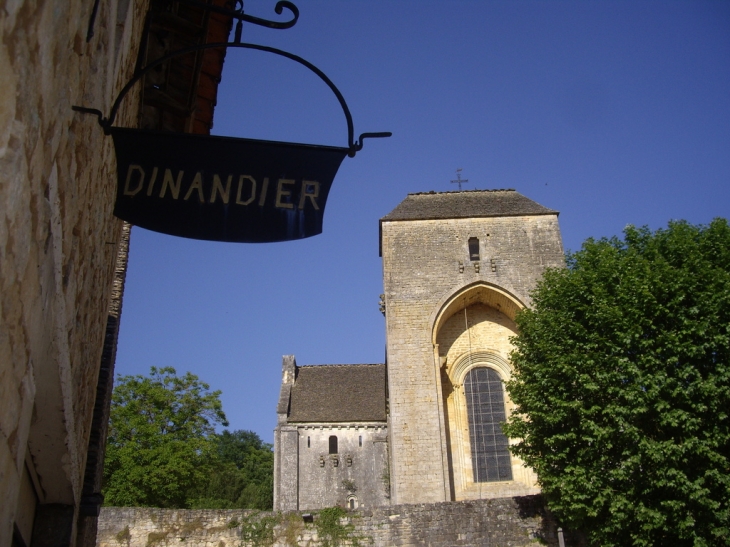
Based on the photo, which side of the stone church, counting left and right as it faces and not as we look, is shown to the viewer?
front

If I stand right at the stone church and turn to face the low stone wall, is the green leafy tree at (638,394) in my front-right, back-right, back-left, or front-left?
front-left

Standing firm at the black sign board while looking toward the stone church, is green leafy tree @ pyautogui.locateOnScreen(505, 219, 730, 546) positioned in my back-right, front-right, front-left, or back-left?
front-right

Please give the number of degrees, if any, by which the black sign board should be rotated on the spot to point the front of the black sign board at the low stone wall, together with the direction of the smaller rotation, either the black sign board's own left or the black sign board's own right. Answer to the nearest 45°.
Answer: approximately 180°

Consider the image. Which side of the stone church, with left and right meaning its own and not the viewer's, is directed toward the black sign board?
front

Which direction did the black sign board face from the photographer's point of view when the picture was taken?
facing the viewer

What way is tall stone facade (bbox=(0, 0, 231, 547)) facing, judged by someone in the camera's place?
facing to the right of the viewer

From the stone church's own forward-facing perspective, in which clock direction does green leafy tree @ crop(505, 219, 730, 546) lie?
The green leafy tree is roughly at 11 o'clock from the stone church.

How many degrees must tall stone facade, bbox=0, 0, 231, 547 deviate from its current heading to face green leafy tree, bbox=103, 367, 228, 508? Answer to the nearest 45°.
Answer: approximately 90° to its left

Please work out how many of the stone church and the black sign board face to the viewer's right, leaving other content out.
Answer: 0

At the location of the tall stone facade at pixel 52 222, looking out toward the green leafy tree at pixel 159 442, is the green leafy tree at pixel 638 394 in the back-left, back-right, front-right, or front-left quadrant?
front-right

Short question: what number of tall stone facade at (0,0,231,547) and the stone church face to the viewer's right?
1
